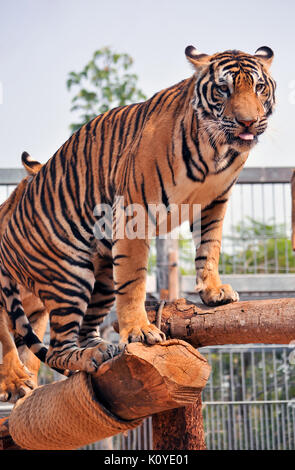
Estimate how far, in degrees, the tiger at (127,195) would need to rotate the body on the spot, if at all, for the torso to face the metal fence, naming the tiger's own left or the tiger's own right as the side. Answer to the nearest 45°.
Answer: approximately 135° to the tiger's own left

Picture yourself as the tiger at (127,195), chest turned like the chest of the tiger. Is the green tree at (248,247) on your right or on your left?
on your left

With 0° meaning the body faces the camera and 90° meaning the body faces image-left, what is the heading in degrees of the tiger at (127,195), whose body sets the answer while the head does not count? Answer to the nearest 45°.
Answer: approximately 315°
